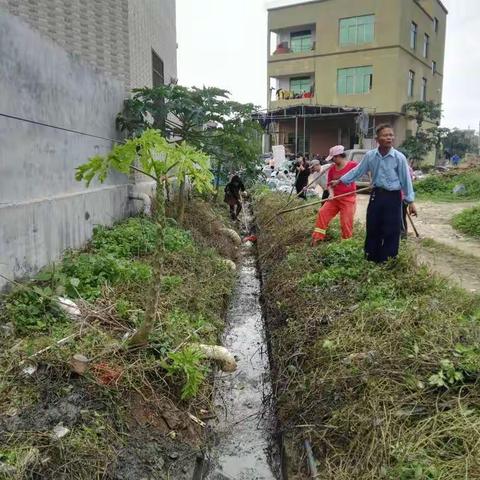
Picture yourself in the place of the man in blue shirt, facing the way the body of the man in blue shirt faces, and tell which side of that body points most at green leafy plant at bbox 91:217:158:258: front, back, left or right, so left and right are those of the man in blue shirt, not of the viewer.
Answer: right

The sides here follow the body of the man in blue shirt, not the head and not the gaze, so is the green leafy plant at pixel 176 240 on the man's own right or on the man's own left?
on the man's own right

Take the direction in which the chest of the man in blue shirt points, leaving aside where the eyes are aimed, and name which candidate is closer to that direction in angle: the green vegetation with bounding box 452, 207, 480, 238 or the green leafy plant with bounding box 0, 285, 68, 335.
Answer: the green leafy plant

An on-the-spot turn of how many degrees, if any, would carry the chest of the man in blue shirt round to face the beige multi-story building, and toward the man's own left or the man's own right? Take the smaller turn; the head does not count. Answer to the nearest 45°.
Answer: approximately 180°

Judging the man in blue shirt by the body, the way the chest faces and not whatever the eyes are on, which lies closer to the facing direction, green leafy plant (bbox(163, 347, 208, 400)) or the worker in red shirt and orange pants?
the green leafy plant

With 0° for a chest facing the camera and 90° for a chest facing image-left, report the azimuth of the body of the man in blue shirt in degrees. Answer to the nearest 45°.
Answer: approximately 0°

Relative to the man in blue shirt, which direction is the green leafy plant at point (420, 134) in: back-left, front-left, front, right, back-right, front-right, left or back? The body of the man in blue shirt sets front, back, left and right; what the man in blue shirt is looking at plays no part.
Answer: back

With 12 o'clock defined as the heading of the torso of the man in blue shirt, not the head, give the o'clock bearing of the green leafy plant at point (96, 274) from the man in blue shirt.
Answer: The green leafy plant is roughly at 2 o'clock from the man in blue shirt.
